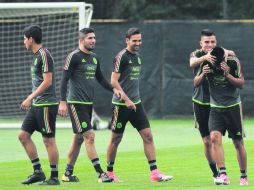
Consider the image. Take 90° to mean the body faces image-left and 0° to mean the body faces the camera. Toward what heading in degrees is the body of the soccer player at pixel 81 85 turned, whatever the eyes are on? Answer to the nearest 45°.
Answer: approximately 315°

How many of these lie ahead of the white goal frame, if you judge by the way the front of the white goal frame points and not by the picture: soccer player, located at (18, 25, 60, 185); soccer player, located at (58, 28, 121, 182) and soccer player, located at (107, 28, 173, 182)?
3

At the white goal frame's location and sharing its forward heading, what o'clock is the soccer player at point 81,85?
The soccer player is roughly at 12 o'clock from the white goal frame.

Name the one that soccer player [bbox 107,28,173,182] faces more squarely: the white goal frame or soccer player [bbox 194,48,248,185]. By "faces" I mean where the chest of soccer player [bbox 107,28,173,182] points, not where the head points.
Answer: the soccer player

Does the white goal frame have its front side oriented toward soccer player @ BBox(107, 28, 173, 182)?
yes

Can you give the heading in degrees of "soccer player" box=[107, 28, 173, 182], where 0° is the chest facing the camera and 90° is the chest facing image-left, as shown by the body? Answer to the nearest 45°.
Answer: approximately 315°

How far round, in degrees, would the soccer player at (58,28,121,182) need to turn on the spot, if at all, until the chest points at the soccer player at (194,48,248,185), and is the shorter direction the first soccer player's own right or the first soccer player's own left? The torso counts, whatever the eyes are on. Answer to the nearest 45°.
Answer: approximately 45° to the first soccer player's own left

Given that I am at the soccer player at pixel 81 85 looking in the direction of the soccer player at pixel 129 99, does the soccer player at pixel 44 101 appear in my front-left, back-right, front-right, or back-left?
back-right
